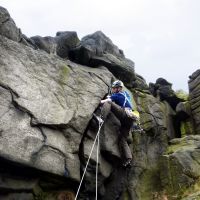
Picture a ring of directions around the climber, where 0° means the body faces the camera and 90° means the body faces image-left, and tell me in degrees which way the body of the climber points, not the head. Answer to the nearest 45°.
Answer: approximately 90°
